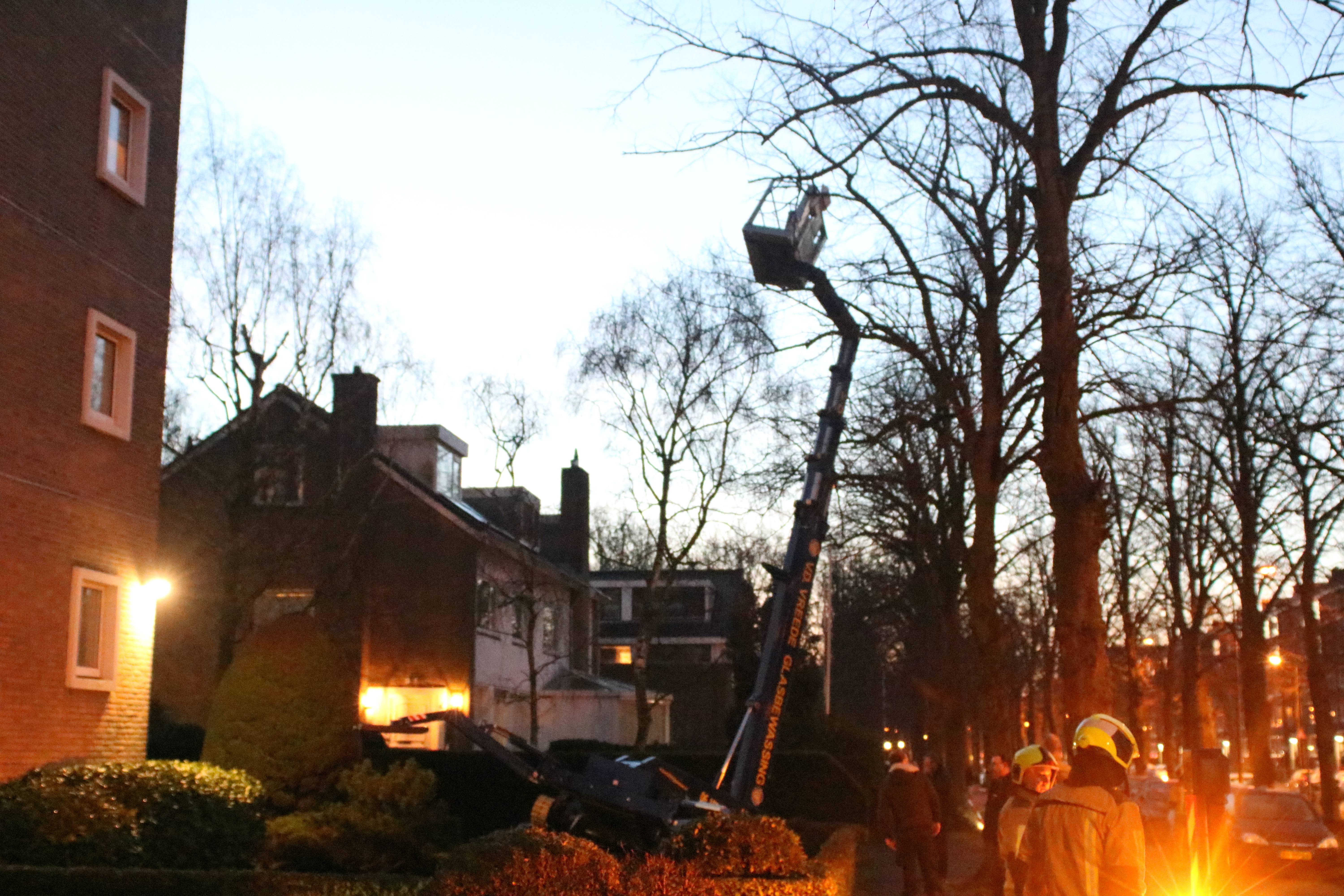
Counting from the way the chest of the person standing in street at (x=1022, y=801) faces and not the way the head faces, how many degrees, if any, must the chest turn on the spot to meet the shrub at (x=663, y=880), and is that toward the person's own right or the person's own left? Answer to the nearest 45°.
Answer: approximately 90° to the person's own right

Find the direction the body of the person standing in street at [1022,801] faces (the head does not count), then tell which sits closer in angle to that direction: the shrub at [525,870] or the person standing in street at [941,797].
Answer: the shrub

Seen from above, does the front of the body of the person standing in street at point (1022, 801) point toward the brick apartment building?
no

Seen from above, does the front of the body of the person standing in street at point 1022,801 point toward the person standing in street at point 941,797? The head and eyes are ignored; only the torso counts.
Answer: no

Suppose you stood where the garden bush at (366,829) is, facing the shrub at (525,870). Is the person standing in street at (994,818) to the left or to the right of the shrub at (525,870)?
left

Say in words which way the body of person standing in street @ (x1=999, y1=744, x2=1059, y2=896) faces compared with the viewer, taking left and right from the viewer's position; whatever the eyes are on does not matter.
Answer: facing the viewer and to the right of the viewer

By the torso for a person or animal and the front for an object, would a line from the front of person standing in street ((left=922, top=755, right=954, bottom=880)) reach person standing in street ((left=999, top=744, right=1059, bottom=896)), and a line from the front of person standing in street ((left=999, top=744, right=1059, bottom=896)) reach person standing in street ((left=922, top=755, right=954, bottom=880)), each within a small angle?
no
